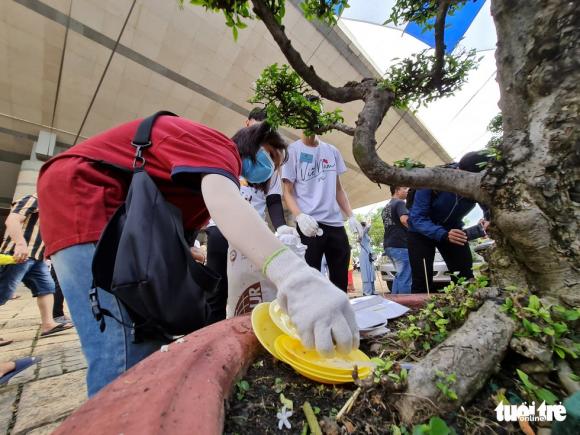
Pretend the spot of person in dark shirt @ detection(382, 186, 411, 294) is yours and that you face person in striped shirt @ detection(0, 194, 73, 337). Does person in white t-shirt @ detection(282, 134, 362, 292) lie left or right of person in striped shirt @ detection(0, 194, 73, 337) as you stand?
left

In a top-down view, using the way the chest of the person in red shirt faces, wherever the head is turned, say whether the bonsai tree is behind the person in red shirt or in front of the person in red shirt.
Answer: in front

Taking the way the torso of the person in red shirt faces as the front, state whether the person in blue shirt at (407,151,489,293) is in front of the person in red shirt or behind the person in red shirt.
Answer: in front

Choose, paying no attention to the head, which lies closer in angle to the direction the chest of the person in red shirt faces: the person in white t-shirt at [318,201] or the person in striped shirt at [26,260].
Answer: the person in white t-shirt

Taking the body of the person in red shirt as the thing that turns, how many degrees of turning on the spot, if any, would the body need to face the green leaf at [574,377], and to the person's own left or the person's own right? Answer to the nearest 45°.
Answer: approximately 45° to the person's own right

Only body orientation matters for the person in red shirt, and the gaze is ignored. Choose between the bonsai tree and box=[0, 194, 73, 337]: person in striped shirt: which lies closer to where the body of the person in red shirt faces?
the bonsai tree

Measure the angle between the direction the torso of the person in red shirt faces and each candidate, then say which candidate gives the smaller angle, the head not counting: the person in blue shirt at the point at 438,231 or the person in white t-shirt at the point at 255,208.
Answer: the person in blue shirt

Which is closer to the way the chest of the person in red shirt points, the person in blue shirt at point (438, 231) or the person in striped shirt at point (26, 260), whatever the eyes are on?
the person in blue shirt

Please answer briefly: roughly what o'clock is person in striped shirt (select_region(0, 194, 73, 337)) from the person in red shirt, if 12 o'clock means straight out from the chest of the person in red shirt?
The person in striped shirt is roughly at 8 o'clock from the person in red shirt.

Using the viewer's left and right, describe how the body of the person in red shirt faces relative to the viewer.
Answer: facing to the right of the viewer
